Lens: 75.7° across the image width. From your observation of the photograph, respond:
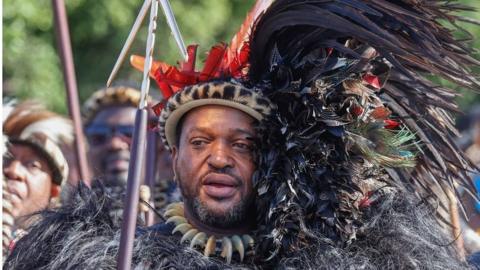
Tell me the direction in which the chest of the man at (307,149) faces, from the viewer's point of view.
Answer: toward the camera

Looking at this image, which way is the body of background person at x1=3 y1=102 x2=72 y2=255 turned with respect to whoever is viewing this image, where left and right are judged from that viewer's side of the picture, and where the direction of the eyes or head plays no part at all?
facing the viewer and to the left of the viewer

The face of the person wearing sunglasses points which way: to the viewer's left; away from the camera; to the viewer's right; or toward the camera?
toward the camera

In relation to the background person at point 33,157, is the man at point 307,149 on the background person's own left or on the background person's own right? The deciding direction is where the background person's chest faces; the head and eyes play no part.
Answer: on the background person's own left

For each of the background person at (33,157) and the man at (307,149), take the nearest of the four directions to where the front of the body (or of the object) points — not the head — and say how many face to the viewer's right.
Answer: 0

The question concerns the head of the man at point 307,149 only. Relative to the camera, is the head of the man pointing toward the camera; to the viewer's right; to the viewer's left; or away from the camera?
toward the camera
